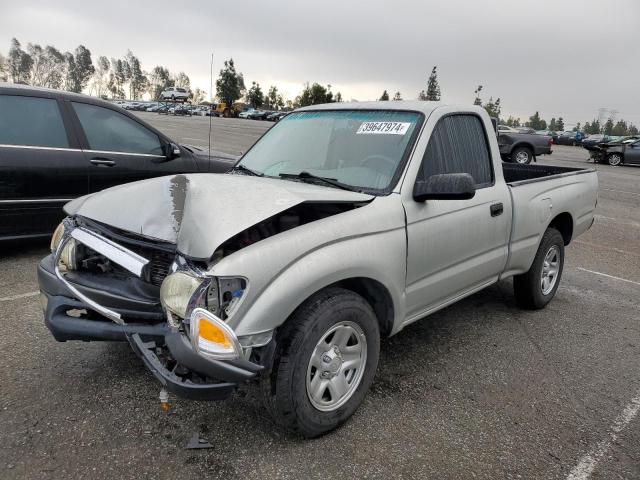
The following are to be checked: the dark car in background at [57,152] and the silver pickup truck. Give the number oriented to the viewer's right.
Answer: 1

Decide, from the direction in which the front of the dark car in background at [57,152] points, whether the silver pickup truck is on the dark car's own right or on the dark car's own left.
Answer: on the dark car's own right

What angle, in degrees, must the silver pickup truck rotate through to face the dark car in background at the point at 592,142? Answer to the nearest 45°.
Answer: approximately 180°

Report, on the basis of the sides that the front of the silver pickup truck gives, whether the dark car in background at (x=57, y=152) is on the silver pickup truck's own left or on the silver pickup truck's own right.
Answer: on the silver pickup truck's own right

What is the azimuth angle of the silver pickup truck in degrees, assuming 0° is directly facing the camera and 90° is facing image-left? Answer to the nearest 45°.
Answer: approximately 45°

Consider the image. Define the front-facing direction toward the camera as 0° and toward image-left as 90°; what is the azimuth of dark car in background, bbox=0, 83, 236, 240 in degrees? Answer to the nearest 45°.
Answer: approximately 270°

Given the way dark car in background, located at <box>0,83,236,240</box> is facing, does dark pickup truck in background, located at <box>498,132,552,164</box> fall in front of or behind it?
in front

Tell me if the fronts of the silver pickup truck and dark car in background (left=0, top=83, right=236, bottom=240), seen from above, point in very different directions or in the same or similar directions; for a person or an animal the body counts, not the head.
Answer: very different directions

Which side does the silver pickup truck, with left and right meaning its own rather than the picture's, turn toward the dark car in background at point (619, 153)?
back
